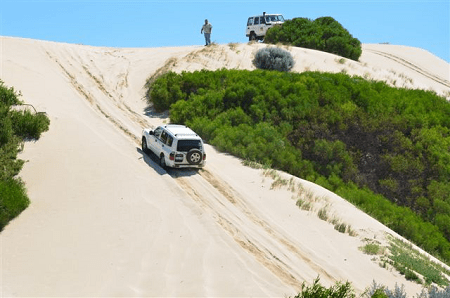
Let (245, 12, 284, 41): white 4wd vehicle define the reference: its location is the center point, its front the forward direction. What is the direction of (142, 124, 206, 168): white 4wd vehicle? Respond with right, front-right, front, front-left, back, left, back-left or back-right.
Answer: front-right

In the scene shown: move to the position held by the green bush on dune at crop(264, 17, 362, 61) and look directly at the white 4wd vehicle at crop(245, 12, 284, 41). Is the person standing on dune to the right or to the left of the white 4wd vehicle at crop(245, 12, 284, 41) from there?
left

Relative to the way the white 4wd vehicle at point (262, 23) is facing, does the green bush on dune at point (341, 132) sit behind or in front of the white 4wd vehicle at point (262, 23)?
in front

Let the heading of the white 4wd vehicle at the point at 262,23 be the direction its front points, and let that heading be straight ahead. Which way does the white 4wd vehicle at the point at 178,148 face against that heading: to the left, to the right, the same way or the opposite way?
the opposite way

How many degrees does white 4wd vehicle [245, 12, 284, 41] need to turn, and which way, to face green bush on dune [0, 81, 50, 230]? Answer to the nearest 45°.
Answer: approximately 45° to its right

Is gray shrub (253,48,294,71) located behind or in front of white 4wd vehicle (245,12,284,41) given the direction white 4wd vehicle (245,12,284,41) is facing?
in front
